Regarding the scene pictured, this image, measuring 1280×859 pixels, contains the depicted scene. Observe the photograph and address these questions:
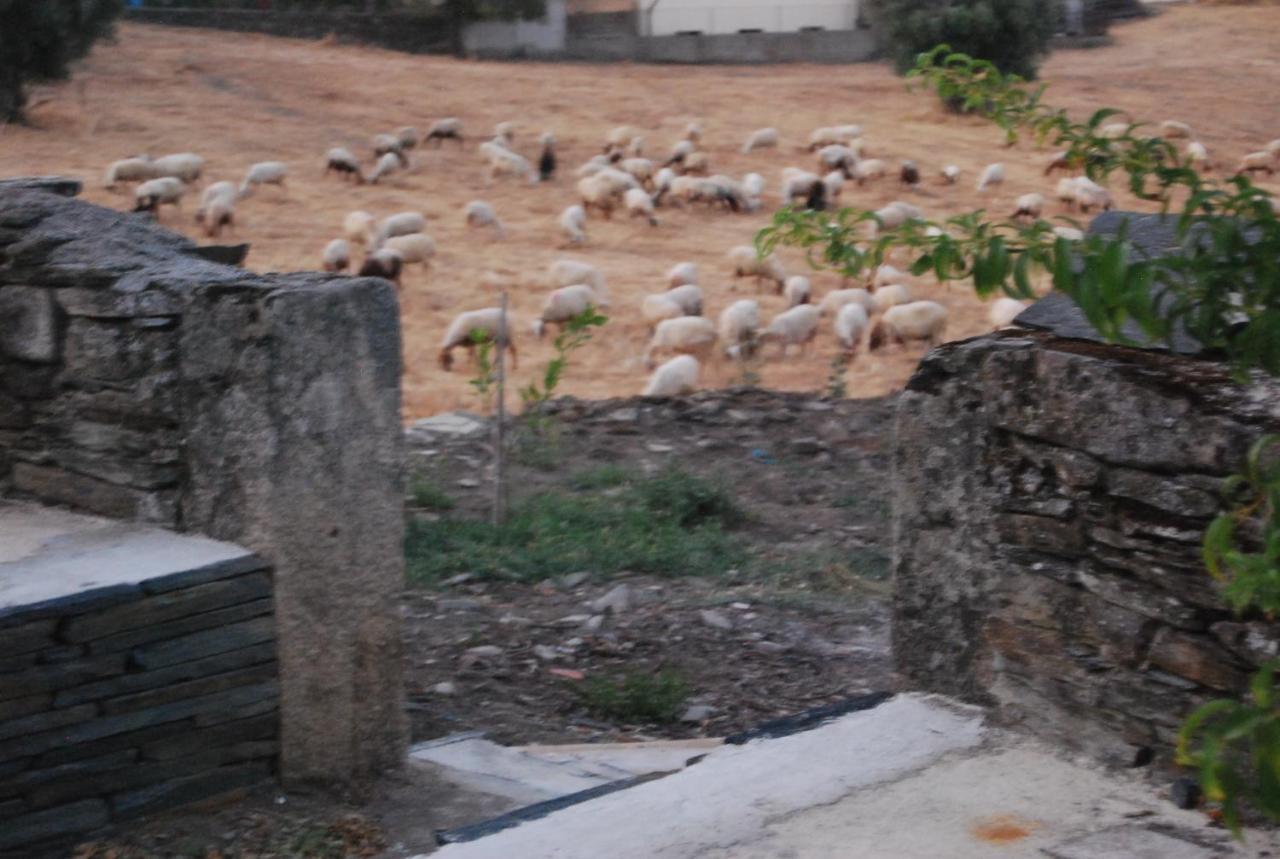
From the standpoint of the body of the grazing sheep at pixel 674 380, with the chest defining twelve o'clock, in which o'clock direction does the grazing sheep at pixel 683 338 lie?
the grazing sheep at pixel 683 338 is roughly at 3 o'clock from the grazing sheep at pixel 674 380.

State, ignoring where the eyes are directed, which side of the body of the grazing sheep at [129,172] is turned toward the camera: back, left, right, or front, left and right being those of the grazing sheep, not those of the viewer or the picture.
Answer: left

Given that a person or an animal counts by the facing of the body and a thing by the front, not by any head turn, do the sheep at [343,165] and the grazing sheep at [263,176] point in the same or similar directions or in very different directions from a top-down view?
very different directions

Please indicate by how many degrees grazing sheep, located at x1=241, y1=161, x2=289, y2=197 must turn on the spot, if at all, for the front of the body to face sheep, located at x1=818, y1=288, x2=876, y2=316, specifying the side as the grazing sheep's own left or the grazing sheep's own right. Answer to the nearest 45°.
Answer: approximately 135° to the grazing sheep's own left

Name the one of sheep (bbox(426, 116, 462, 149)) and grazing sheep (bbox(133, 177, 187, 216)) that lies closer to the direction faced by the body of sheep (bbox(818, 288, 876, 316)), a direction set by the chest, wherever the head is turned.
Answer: the grazing sheep

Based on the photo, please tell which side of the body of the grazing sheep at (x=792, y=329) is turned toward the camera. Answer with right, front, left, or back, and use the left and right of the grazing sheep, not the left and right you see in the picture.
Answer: left
